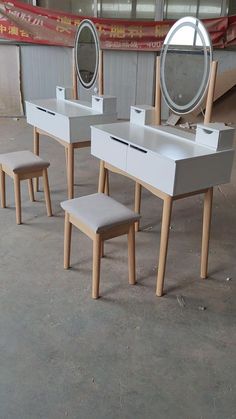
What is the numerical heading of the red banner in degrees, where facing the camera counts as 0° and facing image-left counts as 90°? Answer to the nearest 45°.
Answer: approximately 0°

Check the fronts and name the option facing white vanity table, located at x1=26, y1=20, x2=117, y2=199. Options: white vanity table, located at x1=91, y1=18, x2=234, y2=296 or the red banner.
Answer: the red banner

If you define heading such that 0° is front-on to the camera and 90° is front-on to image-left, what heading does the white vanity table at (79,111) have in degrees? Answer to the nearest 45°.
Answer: approximately 45°

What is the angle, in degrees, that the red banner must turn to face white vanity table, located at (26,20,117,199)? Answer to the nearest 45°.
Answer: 0° — it already faces it

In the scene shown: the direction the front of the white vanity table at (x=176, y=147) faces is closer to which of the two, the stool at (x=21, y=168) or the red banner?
the stool
